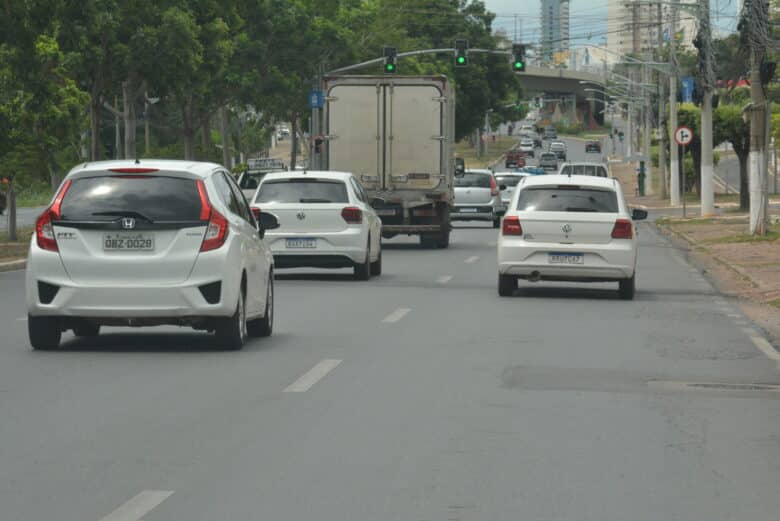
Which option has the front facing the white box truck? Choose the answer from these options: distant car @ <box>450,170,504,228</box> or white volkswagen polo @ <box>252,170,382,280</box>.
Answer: the white volkswagen polo

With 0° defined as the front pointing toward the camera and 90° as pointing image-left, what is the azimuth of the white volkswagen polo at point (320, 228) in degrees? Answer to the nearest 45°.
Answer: approximately 180°

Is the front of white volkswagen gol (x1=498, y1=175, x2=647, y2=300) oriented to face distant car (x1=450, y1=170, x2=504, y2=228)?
yes

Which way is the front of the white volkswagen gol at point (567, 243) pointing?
away from the camera

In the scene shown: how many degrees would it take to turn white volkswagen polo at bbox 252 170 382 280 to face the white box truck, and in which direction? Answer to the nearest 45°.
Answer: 0° — it already faces it

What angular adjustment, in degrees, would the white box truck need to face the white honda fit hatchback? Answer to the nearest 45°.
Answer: approximately 180°

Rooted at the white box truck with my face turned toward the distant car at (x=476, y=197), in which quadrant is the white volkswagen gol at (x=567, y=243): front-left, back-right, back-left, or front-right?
back-right

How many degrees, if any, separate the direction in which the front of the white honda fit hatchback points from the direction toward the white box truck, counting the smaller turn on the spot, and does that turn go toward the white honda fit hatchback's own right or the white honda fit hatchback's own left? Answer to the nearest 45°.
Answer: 0° — it already faces it

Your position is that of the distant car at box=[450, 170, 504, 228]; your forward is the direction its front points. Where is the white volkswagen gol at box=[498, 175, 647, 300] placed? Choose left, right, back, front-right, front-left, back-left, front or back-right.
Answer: back

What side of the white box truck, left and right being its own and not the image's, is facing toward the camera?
back

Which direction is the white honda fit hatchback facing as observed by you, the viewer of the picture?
facing away from the viewer

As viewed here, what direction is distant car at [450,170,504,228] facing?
away from the camera
